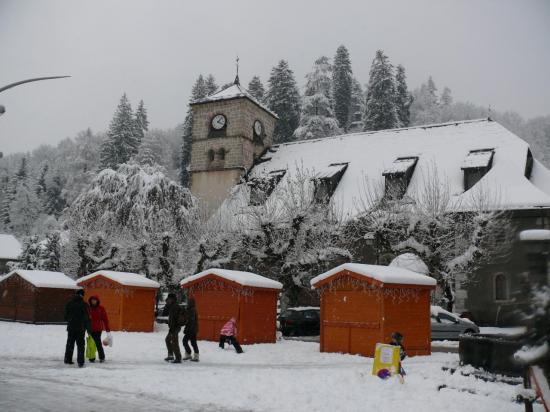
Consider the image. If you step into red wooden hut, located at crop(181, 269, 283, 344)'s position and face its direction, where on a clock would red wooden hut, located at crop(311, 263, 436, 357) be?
red wooden hut, located at crop(311, 263, 436, 357) is roughly at 9 o'clock from red wooden hut, located at crop(181, 269, 283, 344).

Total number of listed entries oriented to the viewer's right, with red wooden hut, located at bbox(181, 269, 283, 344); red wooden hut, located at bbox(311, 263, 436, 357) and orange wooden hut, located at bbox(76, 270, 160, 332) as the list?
0

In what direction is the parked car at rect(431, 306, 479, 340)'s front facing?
to the viewer's right

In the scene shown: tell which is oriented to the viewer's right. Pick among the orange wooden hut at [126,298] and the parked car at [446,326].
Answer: the parked car

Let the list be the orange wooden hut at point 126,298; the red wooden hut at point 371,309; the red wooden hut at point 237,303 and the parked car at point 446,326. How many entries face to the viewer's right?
1

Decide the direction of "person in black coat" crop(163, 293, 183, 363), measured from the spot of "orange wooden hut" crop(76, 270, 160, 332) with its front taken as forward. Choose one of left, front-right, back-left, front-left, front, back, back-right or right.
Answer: front-left

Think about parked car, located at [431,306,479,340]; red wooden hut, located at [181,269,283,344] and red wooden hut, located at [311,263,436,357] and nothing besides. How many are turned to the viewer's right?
1

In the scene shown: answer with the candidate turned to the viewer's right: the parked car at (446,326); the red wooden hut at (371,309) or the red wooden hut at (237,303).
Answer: the parked car

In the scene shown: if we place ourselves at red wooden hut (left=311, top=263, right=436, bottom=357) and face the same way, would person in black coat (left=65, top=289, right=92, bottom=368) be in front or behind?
in front

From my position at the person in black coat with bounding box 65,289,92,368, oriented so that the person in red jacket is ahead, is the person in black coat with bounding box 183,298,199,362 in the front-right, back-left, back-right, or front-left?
front-right

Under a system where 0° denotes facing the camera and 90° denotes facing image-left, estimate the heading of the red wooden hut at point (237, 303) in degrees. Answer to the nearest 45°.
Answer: approximately 45°

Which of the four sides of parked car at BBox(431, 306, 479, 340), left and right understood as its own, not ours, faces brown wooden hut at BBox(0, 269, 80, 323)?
back

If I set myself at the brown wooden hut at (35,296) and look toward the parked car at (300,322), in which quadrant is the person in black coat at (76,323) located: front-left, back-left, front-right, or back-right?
front-right

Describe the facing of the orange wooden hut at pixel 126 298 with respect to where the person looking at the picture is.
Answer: facing the viewer and to the left of the viewer

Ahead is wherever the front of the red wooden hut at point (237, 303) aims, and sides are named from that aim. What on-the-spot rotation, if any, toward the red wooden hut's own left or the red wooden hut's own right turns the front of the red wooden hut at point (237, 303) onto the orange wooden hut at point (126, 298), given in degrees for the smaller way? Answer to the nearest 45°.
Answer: approximately 90° to the red wooden hut's own right

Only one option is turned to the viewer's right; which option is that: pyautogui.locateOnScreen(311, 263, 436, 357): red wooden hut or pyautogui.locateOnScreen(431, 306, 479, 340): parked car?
the parked car

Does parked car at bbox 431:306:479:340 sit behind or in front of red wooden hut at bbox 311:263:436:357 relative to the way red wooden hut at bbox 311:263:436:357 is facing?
behind
